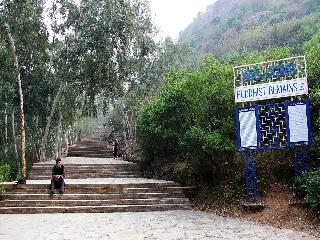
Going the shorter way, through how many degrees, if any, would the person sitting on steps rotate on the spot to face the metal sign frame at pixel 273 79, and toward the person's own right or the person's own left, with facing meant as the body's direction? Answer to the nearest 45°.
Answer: approximately 45° to the person's own left

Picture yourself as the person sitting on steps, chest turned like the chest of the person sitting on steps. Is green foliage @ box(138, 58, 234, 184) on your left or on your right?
on your left

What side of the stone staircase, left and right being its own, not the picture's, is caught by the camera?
front

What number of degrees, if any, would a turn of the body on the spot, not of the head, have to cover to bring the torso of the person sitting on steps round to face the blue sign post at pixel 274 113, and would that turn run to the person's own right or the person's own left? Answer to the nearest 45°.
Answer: approximately 45° to the person's own left

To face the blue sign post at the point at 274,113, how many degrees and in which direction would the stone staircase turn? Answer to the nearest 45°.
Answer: approximately 45° to its left

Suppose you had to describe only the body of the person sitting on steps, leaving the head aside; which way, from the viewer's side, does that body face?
toward the camera

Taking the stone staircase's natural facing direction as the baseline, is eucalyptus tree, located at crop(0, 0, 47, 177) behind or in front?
behind

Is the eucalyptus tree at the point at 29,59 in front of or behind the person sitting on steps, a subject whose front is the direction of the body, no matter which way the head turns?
behind
